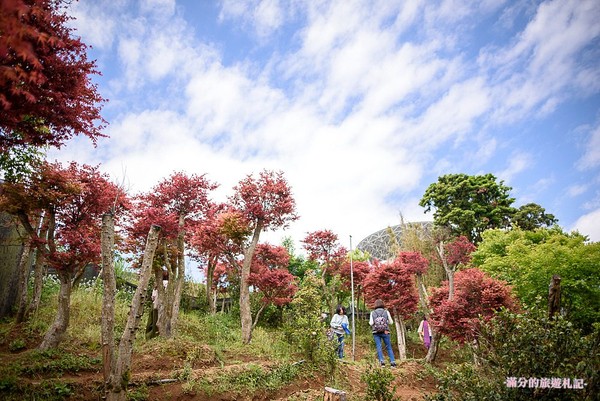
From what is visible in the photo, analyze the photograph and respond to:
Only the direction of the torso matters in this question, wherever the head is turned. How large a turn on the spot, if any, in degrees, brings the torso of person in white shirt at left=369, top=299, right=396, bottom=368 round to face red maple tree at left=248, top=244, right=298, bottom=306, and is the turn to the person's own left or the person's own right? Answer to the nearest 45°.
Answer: approximately 45° to the person's own left

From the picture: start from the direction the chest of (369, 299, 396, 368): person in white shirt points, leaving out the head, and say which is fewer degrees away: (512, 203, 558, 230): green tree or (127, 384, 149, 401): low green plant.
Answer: the green tree

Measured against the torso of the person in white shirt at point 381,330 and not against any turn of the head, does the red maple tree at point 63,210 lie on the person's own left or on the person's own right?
on the person's own left

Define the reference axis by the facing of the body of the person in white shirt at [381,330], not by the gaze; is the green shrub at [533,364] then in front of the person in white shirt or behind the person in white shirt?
behind

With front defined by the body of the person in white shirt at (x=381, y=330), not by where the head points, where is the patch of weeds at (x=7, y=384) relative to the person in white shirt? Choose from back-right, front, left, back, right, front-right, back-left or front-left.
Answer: back-left

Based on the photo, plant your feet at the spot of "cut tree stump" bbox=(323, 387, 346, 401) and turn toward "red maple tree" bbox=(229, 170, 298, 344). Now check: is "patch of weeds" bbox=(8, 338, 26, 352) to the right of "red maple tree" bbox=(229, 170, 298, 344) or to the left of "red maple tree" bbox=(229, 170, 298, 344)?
left

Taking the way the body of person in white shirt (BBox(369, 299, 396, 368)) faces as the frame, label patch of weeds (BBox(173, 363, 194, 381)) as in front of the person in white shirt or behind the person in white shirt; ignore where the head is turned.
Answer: behind

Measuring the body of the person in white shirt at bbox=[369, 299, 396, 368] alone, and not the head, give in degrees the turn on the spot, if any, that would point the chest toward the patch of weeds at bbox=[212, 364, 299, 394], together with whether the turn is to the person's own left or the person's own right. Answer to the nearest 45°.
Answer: approximately 135° to the person's own left

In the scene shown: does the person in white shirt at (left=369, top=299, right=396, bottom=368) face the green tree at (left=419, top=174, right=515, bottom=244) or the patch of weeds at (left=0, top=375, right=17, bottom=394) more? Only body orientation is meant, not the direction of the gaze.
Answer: the green tree

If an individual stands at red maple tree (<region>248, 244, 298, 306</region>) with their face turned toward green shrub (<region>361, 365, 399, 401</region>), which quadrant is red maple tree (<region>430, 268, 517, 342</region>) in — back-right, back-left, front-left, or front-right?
front-left

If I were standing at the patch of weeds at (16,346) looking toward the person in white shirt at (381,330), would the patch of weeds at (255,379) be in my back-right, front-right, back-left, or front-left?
front-right

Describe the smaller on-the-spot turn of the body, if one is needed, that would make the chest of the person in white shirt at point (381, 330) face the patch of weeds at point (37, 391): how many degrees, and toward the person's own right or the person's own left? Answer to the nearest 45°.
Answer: approximately 135° to the person's own left

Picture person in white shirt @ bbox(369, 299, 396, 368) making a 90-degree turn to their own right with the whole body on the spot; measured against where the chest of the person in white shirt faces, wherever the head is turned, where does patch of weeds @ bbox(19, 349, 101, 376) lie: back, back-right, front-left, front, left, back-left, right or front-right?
back-right

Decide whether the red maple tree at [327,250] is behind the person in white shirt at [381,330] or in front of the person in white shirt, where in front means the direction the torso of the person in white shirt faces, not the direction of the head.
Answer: in front

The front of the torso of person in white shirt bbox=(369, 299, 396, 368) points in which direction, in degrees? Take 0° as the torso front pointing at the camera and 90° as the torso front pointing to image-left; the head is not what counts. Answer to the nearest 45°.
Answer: approximately 180°

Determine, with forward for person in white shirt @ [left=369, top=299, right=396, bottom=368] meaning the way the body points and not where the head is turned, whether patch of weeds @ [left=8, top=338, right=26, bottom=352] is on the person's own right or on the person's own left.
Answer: on the person's own left

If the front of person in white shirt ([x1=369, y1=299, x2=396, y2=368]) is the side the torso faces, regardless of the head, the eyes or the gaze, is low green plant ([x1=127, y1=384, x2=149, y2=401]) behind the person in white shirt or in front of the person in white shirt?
behind
